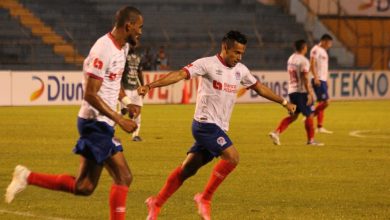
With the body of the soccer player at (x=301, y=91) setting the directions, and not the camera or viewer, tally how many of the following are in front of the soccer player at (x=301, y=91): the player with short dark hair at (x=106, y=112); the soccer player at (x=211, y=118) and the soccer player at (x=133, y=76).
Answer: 0

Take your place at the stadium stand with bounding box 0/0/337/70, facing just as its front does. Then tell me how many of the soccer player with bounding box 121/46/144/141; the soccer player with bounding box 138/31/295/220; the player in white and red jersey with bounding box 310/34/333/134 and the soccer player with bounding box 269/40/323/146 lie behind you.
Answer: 0

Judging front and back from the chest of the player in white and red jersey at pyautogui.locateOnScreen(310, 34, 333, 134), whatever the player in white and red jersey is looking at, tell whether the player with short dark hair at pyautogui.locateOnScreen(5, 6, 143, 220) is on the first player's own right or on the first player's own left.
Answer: on the first player's own right

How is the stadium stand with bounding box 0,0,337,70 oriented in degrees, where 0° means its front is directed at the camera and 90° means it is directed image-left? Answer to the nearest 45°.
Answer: approximately 0°

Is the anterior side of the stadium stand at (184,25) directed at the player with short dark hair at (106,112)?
yes

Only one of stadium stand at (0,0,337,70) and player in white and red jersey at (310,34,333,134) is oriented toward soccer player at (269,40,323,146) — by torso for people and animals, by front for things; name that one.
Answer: the stadium stand

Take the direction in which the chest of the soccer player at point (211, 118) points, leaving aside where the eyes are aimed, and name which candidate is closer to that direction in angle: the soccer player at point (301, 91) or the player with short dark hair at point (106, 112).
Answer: the player with short dark hair

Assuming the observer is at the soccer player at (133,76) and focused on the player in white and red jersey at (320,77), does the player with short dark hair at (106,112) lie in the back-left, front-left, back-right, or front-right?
back-right

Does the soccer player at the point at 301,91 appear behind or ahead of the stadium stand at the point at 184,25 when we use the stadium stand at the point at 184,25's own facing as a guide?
ahead

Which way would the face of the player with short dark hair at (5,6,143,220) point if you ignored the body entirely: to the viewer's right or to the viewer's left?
to the viewer's right

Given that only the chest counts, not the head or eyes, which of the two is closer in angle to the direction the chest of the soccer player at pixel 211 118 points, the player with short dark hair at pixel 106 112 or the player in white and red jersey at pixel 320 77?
the player with short dark hair

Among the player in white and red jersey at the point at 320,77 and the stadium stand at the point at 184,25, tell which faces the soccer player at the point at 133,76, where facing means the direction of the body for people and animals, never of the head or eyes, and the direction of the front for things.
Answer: the stadium stand

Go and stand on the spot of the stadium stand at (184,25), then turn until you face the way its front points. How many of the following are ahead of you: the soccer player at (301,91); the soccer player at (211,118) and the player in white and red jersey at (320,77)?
3

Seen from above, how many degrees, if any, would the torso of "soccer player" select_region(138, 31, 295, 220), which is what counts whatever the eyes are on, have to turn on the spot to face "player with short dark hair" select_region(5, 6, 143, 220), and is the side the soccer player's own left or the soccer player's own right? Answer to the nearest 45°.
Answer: approximately 90° to the soccer player's own right
